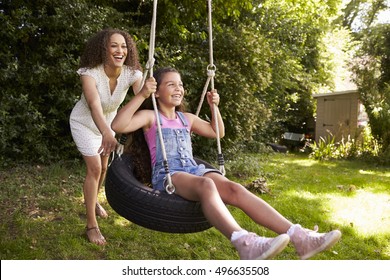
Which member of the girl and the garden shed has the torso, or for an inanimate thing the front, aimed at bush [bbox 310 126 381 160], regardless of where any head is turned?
the garden shed

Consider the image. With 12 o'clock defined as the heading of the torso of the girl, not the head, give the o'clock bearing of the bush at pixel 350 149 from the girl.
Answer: The bush is roughly at 8 o'clock from the girl.

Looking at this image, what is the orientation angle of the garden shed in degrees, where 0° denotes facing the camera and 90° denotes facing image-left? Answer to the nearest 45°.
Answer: approximately 0°

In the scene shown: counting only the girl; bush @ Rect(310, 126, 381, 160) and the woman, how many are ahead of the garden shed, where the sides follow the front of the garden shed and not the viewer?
3

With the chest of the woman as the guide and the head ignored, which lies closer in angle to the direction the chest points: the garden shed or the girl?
the girl

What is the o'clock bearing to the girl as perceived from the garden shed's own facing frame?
The girl is roughly at 12 o'clock from the garden shed.

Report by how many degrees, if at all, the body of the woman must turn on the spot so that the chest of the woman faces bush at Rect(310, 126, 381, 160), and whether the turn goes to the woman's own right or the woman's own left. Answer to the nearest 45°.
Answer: approximately 90° to the woman's own left
